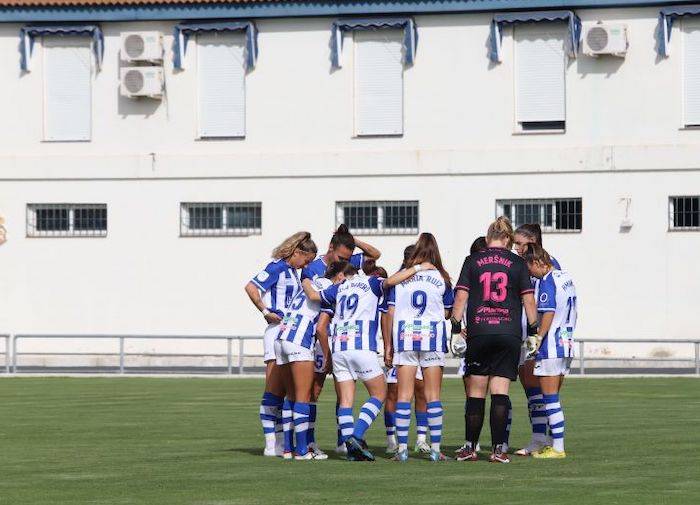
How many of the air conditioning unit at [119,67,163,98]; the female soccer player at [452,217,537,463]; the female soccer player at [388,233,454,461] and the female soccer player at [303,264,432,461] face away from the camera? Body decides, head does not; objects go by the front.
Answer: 3

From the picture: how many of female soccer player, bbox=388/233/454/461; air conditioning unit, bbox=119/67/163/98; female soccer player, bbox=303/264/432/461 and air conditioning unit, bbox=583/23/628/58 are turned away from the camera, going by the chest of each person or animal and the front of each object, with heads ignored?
2

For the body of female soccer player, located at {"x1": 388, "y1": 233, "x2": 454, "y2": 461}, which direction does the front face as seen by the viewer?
away from the camera

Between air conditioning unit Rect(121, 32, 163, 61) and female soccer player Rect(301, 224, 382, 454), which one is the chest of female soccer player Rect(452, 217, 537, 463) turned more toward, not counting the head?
the air conditioning unit

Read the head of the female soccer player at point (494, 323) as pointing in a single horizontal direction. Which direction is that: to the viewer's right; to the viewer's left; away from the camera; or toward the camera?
away from the camera

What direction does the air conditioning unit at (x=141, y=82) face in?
toward the camera

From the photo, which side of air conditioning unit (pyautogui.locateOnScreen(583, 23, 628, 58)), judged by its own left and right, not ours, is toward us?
front

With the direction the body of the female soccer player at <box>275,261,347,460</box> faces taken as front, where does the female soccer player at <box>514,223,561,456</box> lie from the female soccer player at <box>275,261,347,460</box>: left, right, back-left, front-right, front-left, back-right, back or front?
front-right

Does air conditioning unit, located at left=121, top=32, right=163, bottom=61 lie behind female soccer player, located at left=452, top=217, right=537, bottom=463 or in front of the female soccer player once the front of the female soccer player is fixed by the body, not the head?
in front

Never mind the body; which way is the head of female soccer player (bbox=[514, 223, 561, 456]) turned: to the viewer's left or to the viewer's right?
to the viewer's left

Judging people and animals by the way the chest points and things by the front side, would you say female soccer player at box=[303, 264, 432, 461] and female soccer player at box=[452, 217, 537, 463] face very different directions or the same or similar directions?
same or similar directions

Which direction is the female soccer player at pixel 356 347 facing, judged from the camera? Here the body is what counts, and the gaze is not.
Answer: away from the camera

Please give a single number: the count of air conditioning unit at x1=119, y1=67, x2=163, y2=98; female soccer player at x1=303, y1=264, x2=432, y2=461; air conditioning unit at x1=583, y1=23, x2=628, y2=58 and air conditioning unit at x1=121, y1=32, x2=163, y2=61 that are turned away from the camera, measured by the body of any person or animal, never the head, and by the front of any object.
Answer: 1

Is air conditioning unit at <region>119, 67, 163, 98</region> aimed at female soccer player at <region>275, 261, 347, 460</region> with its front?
yes

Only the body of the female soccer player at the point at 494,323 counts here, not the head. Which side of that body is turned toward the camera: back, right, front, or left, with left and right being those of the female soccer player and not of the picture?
back

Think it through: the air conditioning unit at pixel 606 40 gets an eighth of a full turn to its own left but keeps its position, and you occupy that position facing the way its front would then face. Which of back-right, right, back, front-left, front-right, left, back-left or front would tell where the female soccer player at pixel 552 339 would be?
front-right

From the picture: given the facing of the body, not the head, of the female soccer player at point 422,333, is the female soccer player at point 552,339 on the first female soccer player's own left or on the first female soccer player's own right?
on the first female soccer player's own right
